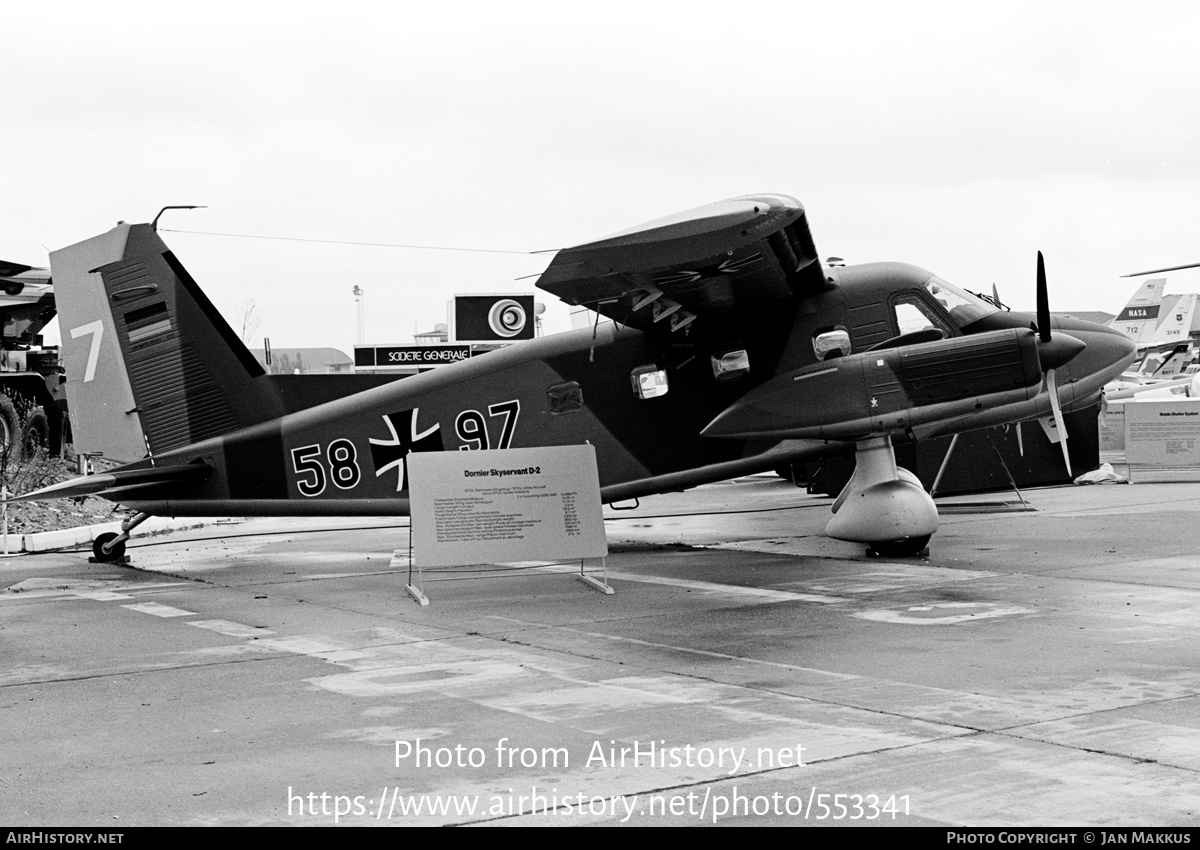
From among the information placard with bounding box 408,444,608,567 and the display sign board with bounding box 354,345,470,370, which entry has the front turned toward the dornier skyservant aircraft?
the display sign board

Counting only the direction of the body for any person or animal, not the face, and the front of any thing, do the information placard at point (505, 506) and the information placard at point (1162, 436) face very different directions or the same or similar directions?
same or similar directions

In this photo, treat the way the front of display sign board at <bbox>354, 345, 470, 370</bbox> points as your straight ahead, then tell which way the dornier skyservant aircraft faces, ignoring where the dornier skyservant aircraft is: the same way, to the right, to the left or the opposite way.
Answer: to the left

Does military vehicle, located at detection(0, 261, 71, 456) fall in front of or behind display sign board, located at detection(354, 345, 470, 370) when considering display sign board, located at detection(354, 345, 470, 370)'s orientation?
in front

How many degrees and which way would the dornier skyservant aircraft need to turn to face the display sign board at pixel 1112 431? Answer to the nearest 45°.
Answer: approximately 45° to its left

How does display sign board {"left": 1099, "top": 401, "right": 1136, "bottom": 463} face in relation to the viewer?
toward the camera

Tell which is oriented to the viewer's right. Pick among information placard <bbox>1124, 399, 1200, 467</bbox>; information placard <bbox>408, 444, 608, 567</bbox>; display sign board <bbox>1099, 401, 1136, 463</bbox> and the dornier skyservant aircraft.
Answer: the dornier skyservant aircraft

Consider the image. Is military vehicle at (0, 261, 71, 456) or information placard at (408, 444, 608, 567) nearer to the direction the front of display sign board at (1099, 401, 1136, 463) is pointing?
the information placard

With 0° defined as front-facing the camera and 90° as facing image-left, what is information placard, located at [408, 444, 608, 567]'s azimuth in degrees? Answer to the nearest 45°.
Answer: approximately 0°

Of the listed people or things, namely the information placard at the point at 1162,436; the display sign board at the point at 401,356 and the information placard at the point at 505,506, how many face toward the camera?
3

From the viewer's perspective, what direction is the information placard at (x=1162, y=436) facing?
toward the camera

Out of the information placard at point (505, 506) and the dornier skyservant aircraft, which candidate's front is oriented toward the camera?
the information placard

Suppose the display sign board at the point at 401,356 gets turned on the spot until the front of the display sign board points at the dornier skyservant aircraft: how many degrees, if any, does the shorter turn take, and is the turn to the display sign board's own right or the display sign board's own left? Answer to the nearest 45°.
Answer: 0° — it already faces it

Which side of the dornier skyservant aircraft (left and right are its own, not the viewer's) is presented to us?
right
